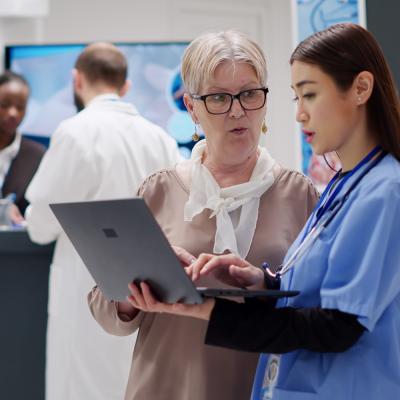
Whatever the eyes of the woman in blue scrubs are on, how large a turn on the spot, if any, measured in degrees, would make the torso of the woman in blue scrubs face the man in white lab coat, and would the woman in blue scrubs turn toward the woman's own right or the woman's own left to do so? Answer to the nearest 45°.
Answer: approximately 45° to the woman's own right

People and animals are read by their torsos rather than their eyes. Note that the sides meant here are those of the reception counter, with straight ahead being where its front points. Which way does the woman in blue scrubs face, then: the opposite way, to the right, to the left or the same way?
to the right

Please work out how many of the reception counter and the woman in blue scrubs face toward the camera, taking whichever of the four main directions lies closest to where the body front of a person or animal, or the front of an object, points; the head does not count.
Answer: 1

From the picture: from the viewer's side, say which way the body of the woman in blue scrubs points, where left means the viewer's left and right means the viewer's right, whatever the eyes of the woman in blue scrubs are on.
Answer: facing to the left of the viewer

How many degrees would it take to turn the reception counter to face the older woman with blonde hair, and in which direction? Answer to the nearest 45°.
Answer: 0° — it already faces them

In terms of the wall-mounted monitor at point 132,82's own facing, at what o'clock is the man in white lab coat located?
The man in white lab coat is roughly at 12 o'clock from the wall-mounted monitor.

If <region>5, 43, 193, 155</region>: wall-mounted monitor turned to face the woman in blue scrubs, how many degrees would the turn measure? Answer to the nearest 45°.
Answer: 0° — it already faces them

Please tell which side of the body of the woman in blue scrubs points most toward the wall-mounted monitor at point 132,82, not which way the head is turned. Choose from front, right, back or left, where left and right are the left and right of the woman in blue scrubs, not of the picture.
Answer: right

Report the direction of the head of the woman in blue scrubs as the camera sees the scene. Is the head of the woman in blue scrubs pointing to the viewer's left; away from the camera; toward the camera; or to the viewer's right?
to the viewer's left
